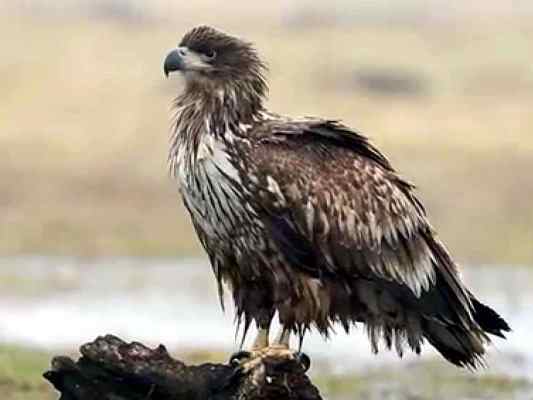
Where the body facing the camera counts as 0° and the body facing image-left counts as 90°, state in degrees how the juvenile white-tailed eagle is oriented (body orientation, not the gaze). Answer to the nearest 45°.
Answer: approximately 90°
